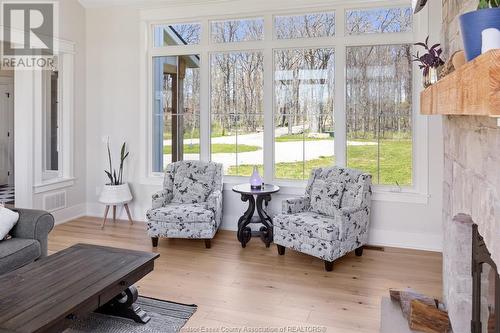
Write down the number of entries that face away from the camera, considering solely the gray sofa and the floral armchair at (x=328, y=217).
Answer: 0

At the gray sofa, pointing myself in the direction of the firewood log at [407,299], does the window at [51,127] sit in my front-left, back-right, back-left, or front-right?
back-left

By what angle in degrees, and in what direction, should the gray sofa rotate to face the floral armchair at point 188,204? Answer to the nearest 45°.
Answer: approximately 90° to its left

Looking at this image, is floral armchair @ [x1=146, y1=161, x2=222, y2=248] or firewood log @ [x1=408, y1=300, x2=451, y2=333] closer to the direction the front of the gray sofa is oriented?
the firewood log

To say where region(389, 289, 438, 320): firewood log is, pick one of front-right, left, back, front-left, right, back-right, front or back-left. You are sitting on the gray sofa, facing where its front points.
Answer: front

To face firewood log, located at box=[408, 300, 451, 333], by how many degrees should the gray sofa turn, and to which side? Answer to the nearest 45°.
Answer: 0° — it already faces it

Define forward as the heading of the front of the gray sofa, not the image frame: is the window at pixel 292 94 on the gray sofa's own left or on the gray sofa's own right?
on the gray sofa's own left

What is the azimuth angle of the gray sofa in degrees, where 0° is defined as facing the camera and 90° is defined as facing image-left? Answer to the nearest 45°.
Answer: approximately 315°

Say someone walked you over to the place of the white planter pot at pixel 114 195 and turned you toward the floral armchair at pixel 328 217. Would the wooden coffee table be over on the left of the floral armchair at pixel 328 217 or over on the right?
right

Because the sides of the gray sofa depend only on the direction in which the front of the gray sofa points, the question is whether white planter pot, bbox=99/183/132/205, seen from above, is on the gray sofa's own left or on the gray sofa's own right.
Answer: on the gray sofa's own left

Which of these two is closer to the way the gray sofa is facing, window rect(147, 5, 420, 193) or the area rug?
the area rug

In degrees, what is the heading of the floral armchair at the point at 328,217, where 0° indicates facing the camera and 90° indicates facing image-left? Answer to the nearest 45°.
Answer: approximately 45°
